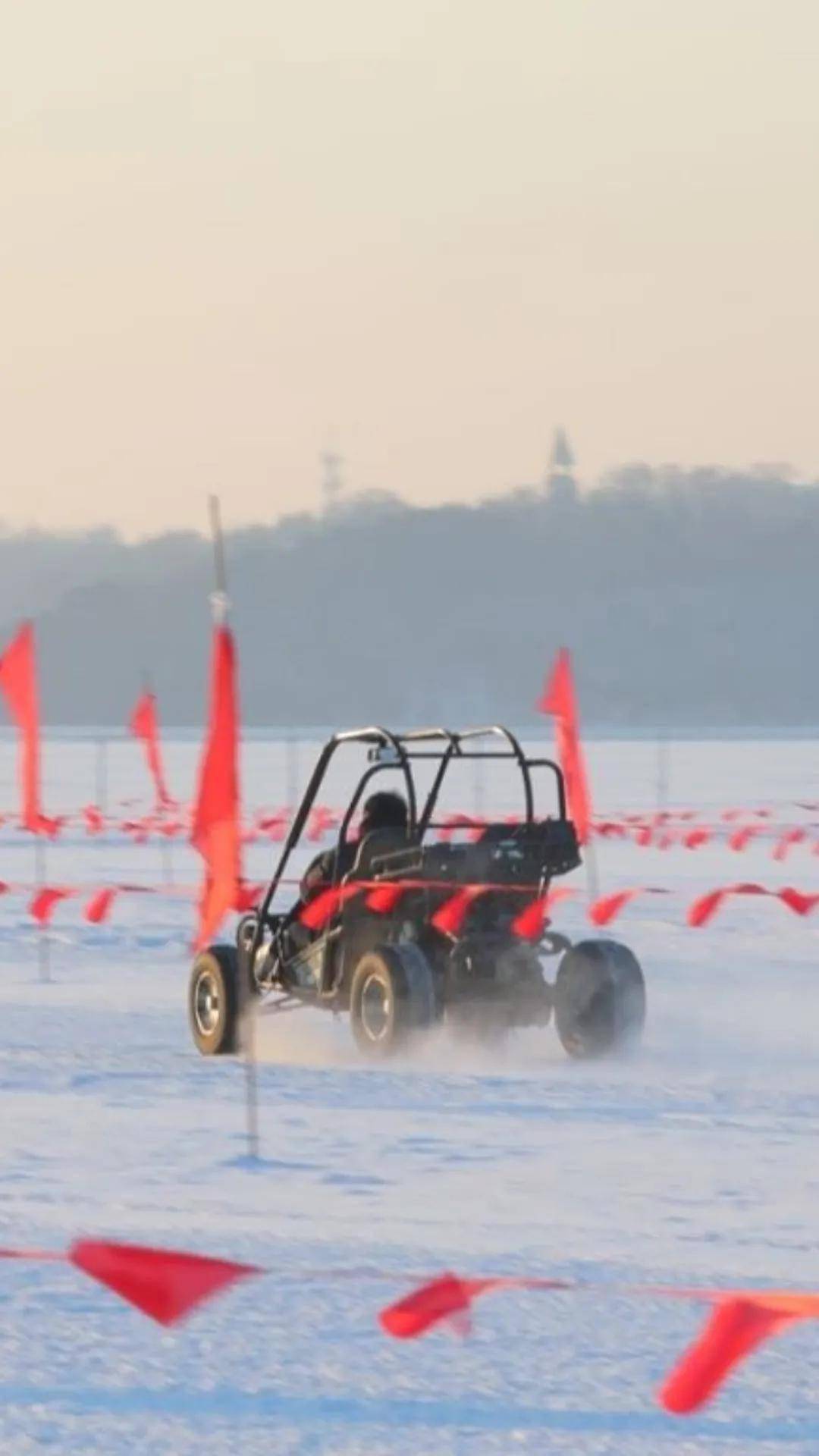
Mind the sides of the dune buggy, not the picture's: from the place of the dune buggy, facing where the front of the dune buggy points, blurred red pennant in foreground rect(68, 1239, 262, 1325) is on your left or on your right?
on your left

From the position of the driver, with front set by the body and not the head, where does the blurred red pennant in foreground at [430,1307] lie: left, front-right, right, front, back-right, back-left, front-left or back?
back-left

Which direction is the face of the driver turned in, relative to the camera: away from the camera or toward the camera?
away from the camera

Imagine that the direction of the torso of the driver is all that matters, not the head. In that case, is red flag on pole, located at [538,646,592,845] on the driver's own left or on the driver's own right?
on the driver's own right

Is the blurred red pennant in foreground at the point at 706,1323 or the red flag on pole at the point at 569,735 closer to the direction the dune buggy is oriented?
the red flag on pole

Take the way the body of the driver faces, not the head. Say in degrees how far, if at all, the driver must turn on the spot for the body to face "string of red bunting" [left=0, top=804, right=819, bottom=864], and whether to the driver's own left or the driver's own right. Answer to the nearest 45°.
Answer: approximately 45° to the driver's own right

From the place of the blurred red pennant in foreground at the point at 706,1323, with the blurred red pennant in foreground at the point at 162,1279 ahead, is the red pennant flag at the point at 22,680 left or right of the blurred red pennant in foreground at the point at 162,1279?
right

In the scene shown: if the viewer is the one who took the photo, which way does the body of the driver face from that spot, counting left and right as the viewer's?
facing away from the viewer and to the left of the viewer

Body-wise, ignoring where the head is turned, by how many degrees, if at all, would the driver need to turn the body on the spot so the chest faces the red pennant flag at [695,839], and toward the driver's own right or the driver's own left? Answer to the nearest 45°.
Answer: approximately 45° to the driver's own right

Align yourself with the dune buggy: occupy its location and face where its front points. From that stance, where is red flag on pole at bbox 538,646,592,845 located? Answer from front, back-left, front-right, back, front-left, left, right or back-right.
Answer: front-right

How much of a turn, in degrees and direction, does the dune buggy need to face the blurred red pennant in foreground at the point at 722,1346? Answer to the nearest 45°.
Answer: approximately 135° to its left

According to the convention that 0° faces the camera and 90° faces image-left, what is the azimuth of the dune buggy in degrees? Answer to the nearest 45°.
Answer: approximately 135°
